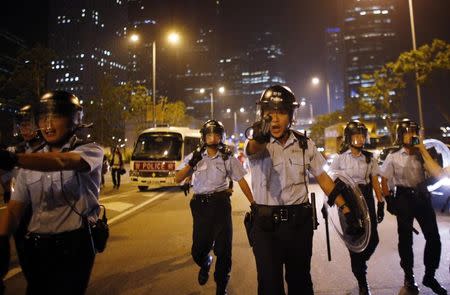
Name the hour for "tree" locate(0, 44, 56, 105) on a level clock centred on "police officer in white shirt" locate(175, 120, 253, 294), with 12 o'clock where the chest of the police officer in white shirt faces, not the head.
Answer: The tree is roughly at 5 o'clock from the police officer in white shirt.

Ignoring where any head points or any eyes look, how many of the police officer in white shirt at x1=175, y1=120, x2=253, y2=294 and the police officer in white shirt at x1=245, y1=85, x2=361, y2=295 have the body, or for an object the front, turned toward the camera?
2

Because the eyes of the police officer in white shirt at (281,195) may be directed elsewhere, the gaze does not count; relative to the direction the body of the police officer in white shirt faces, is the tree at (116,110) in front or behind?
behind

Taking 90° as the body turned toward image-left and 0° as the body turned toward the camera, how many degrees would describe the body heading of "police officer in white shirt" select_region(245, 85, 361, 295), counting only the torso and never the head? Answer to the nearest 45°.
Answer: approximately 0°

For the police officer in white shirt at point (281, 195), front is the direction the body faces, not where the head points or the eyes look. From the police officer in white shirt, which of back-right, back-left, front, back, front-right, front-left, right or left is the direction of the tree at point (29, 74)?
back-right

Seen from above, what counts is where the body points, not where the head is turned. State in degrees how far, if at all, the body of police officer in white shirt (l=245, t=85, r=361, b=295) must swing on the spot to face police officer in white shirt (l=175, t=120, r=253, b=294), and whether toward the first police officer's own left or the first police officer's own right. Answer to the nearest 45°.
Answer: approximately 135° to the first police officer's own right

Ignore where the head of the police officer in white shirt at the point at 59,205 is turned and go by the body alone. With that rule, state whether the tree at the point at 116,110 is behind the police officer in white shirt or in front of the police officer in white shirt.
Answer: behind

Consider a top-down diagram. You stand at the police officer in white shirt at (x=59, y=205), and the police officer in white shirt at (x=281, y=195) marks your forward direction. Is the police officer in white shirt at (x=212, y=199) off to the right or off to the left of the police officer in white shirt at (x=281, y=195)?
left

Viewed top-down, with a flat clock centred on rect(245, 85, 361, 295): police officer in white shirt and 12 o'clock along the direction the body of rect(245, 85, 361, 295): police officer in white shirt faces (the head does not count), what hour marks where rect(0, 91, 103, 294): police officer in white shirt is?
rect(0, 91, 103, 294): police officer in white shirt is roughly at 2 o'clock from rect(245, 85, 361, 295): police officer in white shirt.

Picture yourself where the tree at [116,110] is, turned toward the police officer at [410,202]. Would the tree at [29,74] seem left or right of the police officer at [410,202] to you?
right
